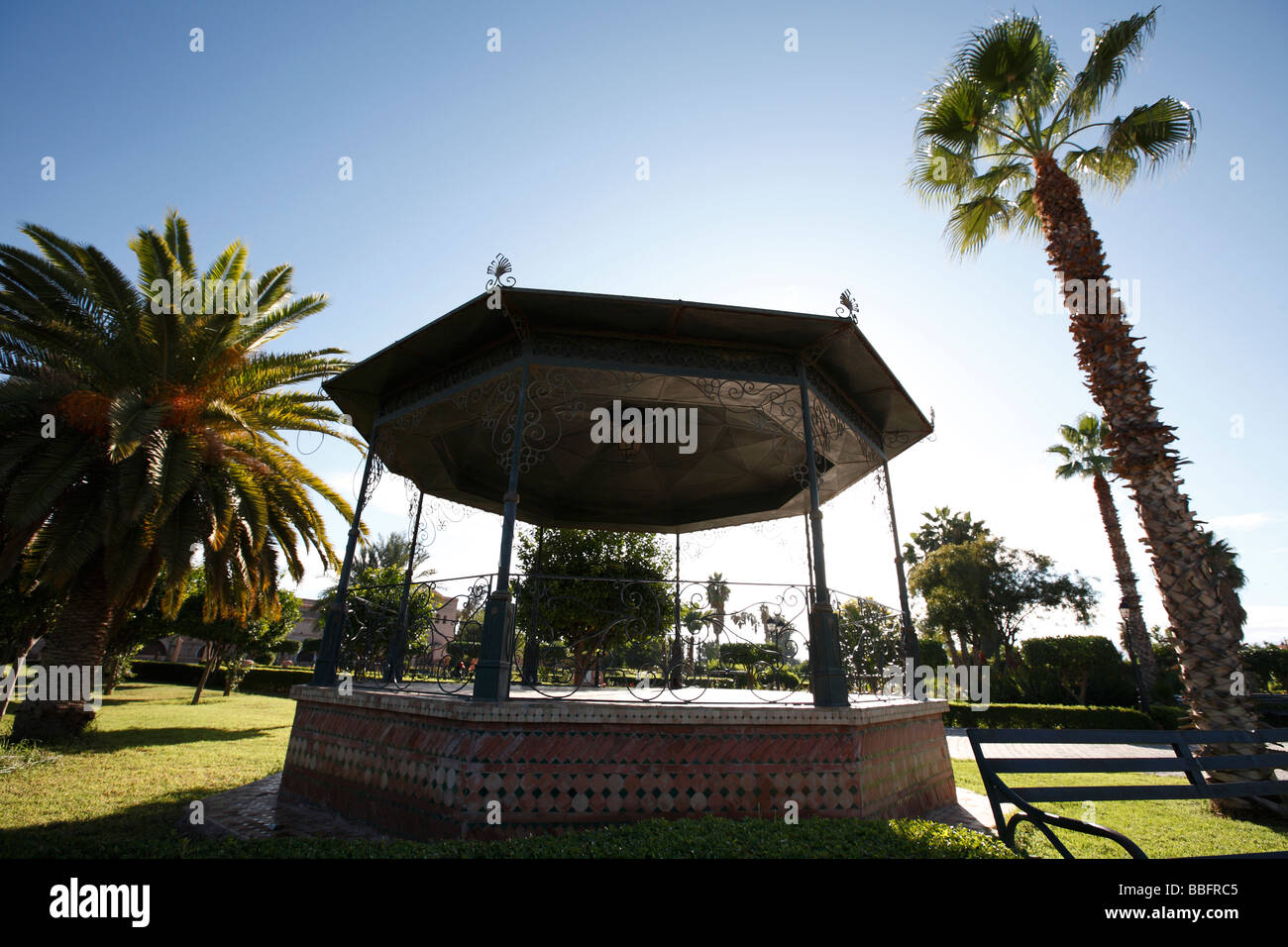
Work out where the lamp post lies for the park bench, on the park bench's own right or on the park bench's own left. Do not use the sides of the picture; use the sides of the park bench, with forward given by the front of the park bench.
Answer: on the park bench's own left

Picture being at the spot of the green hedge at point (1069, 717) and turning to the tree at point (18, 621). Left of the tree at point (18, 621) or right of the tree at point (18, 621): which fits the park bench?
left

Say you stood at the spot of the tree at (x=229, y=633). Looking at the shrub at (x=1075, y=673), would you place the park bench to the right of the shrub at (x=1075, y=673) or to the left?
right
